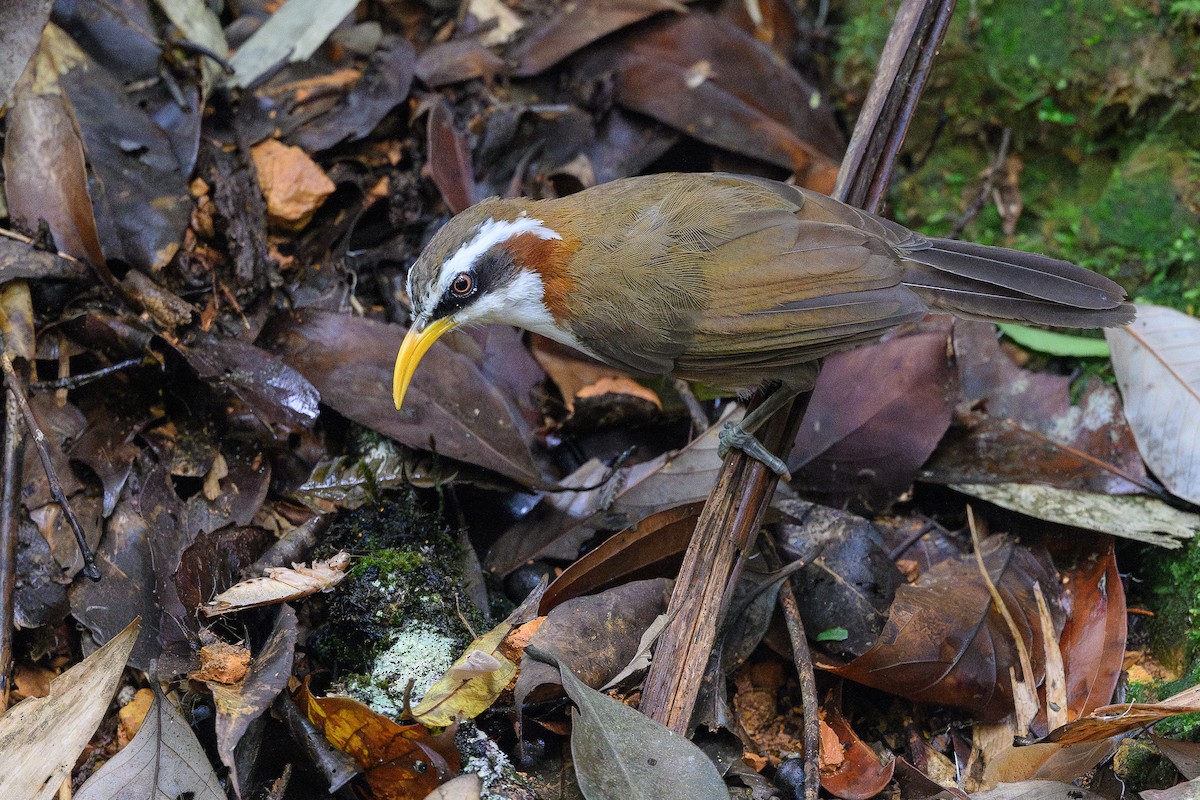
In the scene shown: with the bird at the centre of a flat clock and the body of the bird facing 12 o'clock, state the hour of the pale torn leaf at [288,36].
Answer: The pale torn leaf is roughly at 1 o'clock from the bird.

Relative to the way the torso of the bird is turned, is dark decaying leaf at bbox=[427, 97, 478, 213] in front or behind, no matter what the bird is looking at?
in front

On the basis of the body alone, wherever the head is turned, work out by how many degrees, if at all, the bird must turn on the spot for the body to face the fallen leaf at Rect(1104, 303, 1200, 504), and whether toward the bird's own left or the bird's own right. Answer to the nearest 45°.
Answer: approximately 180°

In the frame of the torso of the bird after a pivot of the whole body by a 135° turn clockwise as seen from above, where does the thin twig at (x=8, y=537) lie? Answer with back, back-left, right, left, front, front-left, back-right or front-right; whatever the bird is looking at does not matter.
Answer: back

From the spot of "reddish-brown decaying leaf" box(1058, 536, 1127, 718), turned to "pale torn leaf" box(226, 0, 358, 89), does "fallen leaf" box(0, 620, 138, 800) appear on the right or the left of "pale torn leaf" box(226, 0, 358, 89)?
left

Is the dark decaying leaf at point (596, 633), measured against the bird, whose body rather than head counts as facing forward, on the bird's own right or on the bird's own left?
on the bird's own left

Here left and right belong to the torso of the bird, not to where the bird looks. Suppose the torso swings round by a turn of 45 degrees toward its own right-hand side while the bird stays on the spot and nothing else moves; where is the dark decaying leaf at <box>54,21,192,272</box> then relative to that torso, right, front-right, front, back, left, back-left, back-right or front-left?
front-left

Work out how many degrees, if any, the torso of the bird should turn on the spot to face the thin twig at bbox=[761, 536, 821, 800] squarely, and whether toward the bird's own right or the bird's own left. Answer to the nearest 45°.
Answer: approximately 135° to the bird's own left

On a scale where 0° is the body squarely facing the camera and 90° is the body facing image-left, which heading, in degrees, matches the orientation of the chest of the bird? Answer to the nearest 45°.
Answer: approximately 90°

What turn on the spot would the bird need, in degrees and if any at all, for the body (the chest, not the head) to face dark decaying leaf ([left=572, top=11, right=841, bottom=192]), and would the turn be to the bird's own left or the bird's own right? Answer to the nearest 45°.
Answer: approximately 90° to the bird's own right
